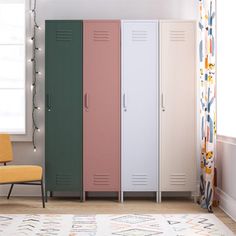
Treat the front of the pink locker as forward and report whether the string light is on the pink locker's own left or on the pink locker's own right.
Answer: on the pink locker's own right

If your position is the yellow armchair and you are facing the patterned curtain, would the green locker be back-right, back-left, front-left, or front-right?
front-left

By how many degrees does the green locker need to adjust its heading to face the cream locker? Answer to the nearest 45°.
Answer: approximately 90° to its left

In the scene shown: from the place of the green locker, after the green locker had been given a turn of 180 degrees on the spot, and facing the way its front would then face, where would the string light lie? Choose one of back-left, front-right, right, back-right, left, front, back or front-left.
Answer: front-left

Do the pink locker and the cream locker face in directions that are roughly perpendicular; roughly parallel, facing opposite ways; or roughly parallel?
roughly parallel

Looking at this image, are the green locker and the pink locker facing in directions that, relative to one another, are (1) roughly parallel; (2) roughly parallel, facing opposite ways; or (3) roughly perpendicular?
roughly parallel

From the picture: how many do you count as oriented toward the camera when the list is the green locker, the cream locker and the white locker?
3

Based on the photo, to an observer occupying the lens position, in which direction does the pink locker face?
facing the viewer

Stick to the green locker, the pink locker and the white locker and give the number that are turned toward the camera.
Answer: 3

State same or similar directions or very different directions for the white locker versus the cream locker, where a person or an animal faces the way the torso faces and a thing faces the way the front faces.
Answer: same or similar directions

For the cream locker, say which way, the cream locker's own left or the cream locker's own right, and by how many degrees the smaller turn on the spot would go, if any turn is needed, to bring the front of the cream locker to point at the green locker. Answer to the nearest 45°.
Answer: approximately 90° to the cream locker's own right

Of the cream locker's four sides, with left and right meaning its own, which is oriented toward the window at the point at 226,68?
left

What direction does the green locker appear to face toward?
toward the camera

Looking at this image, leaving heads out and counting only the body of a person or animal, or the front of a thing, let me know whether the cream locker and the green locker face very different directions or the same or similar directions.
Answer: same or similar directions

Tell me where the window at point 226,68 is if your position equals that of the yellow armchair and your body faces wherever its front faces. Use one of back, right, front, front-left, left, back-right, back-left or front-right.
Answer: front-left

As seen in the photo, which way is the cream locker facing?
toward the camera
